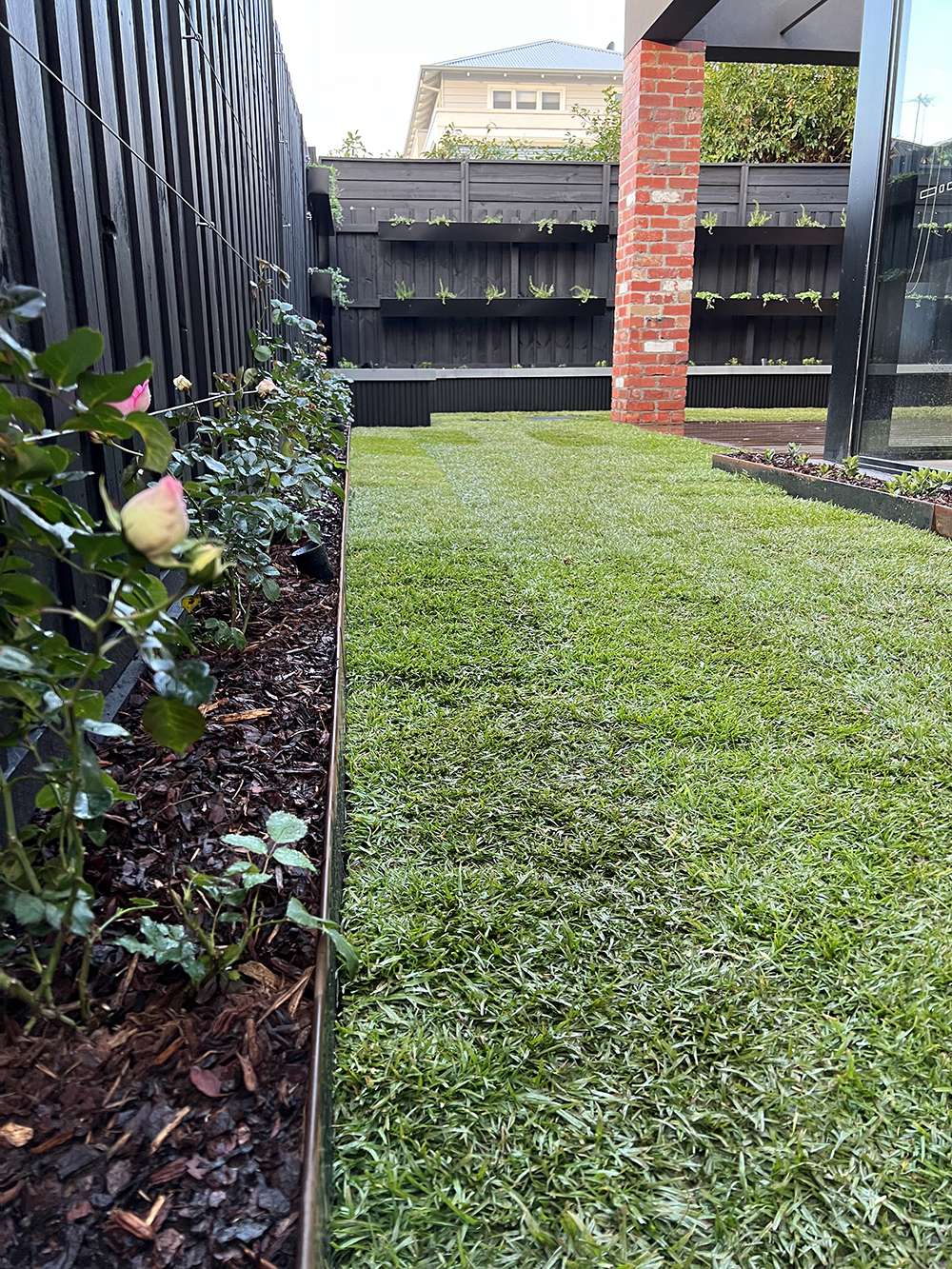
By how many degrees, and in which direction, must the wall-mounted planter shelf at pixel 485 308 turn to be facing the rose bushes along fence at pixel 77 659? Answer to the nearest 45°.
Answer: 0° — it already faces it

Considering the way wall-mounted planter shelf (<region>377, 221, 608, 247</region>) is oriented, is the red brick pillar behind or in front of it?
in front

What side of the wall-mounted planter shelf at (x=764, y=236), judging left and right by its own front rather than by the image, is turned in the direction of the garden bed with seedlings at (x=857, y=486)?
front

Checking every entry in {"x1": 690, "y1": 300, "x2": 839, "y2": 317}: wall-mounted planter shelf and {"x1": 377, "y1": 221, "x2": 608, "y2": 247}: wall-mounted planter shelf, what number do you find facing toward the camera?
2

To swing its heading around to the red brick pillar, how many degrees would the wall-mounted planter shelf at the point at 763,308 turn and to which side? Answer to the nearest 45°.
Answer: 0° — it already faces it

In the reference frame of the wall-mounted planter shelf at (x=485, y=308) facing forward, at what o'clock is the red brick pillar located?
The red brick pillar is roughly at 11 o'clock from the wall-mounted planter shelf.

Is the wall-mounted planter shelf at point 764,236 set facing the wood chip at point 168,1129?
yes

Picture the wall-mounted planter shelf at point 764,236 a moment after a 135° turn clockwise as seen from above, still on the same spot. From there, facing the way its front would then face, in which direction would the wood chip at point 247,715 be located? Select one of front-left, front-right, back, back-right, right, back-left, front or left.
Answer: back-left

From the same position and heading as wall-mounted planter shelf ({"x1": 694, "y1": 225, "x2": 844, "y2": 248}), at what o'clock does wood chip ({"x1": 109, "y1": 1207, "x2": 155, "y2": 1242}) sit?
The wood chip is roughly at 12 o'clock from the wall-mounted planter shelf.

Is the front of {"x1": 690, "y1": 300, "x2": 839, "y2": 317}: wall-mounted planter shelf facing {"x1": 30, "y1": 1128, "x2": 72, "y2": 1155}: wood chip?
yes

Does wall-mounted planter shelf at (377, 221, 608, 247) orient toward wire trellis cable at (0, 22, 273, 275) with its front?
yes

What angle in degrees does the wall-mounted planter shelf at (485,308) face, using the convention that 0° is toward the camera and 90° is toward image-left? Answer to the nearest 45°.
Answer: approximately 0°
